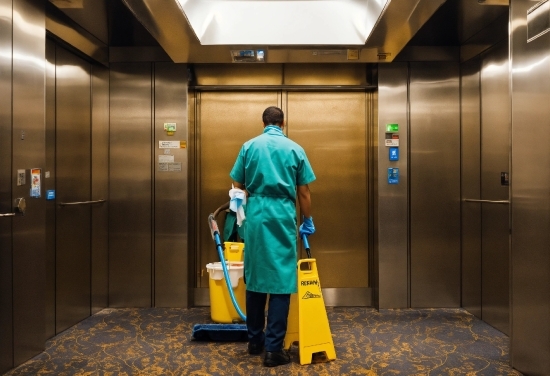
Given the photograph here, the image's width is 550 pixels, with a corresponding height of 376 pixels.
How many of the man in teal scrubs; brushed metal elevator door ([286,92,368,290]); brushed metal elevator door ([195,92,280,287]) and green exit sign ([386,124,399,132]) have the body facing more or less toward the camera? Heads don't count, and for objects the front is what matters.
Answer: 3

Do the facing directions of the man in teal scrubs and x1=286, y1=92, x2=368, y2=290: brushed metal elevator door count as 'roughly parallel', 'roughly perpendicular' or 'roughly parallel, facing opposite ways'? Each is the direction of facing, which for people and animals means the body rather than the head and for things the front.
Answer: roughly parallel, facing opposite ways

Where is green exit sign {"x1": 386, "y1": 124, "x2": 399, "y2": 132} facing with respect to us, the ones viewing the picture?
facing the viewer

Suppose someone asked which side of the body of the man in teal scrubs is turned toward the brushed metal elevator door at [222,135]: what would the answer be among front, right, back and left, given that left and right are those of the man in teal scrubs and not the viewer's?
front

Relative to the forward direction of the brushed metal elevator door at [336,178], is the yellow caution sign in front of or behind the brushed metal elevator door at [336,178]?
in front

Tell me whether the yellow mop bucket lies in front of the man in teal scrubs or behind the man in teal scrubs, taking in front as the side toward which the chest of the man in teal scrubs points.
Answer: in front

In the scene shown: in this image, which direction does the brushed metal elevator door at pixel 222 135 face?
toward the camera

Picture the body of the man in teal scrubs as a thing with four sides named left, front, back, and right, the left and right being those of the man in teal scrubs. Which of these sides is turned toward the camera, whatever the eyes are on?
back

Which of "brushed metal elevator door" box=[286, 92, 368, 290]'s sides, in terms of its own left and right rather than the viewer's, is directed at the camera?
front

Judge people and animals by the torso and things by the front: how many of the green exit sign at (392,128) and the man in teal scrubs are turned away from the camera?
1

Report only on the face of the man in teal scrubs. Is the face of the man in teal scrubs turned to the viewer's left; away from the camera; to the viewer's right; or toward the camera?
away from the camera

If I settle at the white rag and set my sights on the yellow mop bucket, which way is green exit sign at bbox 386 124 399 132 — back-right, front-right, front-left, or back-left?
front-right

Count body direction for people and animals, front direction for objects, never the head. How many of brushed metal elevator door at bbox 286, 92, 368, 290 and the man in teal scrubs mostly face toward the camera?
1

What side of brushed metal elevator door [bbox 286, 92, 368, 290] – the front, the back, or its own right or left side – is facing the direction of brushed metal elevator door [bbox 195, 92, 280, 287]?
right

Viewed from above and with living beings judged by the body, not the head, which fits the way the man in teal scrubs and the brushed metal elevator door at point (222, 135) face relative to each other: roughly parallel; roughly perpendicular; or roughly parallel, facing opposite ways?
roughly parallel, facing opposite ways

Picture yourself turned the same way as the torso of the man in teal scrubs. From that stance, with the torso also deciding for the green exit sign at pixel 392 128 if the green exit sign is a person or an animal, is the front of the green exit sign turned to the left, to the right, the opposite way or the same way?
the opposite way
